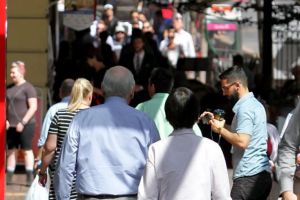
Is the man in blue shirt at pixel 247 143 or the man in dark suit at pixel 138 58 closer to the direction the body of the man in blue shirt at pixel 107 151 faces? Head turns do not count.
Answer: the man in dark suit

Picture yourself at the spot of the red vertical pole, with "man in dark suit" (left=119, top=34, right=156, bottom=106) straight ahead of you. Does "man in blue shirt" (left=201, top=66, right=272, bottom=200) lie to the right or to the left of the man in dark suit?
right

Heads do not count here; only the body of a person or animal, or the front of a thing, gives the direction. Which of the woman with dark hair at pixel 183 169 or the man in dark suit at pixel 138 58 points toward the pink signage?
the woman with dark hair

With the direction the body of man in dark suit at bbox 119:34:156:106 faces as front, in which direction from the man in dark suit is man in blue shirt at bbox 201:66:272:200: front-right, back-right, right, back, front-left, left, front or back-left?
front

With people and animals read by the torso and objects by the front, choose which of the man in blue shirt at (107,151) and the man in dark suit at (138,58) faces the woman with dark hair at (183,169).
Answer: the man in dark suit

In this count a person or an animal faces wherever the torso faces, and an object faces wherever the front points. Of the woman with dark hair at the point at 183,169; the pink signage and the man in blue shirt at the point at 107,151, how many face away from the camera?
2

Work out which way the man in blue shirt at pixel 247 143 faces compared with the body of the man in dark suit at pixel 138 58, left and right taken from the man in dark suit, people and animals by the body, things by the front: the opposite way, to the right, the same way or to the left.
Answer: to the right

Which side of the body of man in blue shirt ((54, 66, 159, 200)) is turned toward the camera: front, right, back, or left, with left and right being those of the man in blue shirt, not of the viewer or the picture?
back

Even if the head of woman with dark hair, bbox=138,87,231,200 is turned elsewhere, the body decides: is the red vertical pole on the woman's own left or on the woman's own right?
on the woman's own left

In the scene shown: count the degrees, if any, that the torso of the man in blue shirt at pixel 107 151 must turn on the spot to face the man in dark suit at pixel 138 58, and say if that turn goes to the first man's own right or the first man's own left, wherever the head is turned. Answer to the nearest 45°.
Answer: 0° — they already face them

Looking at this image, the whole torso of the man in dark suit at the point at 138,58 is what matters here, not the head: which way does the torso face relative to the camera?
toward the camera

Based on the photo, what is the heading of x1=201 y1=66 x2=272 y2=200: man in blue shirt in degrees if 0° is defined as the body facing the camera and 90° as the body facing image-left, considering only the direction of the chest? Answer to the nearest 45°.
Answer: approximately 90°

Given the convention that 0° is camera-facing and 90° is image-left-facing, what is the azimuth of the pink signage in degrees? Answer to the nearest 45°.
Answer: approximately 0°

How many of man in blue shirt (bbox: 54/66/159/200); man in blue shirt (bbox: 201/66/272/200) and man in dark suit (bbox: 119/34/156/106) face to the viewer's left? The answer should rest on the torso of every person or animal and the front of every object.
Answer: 1

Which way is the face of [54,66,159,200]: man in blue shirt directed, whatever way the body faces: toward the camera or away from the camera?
away from the camera

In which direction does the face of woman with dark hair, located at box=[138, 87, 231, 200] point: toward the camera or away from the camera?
away from the camera

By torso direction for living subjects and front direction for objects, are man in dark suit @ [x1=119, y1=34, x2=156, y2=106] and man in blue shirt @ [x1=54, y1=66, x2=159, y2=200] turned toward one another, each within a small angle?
yes

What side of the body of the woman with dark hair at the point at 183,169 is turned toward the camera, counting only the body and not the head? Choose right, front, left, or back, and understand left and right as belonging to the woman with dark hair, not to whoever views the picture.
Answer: back
